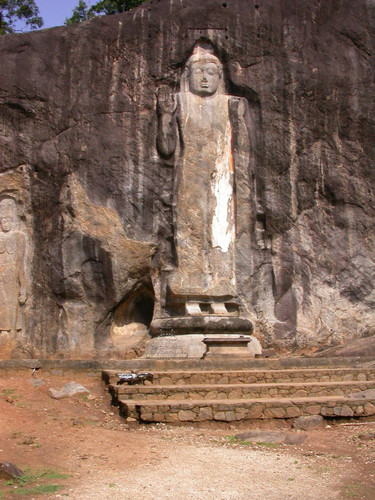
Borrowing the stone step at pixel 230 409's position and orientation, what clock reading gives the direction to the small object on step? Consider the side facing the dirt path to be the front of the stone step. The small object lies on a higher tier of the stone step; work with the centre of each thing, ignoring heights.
The small object on step is roughly at 4 o'clock from the stone step.

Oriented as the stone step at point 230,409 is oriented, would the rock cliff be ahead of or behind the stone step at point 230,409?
behind

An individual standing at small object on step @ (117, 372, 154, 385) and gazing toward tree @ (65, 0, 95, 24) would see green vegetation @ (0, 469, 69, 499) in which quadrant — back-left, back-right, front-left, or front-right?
back-left

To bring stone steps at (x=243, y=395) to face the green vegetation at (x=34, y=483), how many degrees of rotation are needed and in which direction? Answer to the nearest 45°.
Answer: approximately 45° to its right

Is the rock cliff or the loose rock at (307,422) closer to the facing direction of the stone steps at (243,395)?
the loose rock

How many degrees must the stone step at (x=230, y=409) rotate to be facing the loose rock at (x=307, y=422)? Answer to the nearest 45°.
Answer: approximately 90° to its left

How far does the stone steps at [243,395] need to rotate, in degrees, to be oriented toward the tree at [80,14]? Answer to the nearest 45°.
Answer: approximately 180°

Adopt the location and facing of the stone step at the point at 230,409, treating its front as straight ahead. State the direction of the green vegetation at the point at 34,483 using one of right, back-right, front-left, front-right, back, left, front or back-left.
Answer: front-right

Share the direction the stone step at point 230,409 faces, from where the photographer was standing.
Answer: facing the viewer

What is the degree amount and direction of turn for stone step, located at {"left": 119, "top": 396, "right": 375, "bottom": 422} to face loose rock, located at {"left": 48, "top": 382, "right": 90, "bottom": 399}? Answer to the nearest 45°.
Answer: approximately 135° to its right

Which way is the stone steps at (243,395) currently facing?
toward the camera
